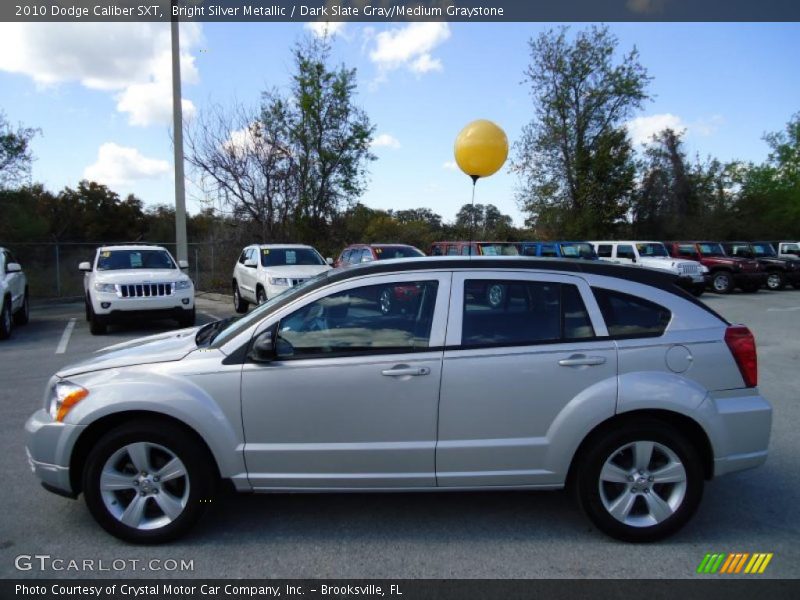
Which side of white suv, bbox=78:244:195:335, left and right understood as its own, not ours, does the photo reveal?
front

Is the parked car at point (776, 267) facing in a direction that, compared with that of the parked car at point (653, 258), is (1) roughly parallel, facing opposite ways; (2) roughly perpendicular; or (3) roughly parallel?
roughly parallel

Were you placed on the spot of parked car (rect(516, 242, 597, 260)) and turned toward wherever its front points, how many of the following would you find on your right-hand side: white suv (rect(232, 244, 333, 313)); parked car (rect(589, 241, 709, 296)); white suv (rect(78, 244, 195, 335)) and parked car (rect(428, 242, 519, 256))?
3

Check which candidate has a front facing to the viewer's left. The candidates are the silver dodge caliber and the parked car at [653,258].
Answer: the silver dodge caliber

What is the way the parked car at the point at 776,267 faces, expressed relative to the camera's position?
facing the viewer and to the right of the viewer

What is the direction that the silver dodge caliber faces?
to the viewer's left

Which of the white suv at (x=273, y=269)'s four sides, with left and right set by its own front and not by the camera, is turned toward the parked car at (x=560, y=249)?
left

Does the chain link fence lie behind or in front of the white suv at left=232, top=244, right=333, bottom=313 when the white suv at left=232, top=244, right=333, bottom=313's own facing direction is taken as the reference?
behind

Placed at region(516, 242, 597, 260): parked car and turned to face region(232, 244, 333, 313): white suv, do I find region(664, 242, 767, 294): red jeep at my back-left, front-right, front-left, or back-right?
back-left

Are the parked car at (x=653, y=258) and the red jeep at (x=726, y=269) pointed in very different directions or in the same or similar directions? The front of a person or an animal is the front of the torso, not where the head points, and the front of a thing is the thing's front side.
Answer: same or similar directions

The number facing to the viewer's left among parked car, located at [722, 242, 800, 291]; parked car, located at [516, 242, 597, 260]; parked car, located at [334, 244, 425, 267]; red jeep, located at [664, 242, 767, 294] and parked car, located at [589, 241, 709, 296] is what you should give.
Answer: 0

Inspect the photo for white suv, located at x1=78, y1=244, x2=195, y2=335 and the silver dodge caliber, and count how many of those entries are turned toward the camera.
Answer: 1

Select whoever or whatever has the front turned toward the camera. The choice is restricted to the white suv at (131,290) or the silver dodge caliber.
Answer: the white suv
